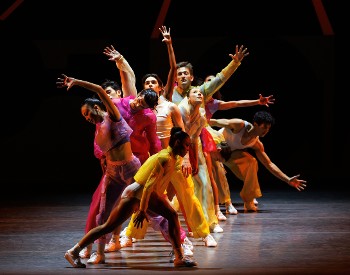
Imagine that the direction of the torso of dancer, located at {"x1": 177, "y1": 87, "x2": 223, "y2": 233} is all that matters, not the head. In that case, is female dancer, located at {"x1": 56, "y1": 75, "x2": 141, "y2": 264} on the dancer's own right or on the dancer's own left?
on the dancer's own right

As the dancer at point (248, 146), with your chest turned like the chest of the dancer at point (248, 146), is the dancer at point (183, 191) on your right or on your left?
on your right
